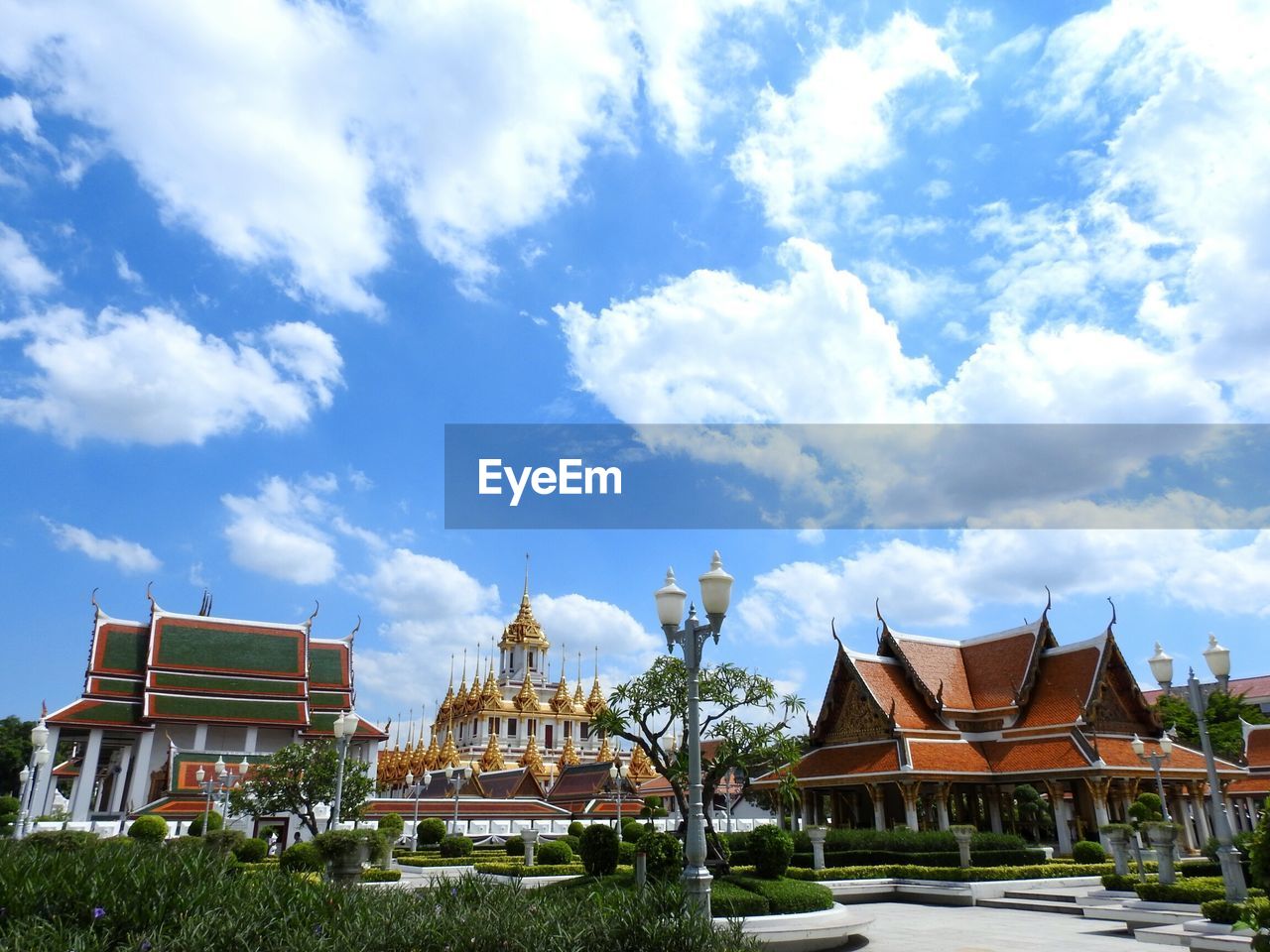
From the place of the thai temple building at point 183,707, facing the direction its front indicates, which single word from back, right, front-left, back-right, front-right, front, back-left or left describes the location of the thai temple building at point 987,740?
back-left

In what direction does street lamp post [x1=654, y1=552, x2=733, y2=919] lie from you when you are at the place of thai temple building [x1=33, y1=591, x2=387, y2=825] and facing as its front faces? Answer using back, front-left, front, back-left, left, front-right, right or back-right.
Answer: left

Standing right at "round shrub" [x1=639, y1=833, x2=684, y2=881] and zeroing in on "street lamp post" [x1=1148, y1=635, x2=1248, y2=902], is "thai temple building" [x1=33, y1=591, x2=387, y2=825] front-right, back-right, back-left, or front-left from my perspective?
back-left

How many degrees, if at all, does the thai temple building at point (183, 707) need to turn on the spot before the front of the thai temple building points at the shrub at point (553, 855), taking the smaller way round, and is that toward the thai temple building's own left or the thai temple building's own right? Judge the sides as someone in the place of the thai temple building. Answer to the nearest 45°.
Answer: approximately 135° to the thai temple building's own left

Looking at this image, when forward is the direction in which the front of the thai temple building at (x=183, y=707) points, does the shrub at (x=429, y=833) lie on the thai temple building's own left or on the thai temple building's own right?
on the thai temple building's own left

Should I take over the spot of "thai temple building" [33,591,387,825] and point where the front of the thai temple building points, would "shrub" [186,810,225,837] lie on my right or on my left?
on my left

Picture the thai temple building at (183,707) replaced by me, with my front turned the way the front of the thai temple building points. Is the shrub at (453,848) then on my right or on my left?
on my left
